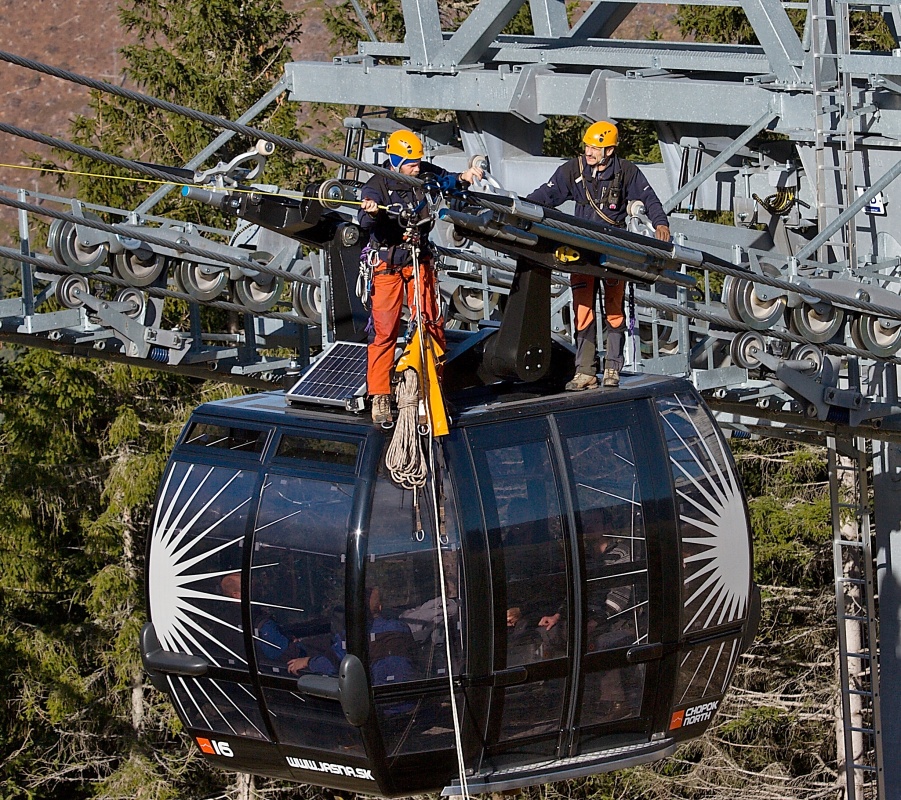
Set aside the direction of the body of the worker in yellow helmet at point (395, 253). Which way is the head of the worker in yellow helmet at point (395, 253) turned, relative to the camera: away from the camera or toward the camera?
toward the camera

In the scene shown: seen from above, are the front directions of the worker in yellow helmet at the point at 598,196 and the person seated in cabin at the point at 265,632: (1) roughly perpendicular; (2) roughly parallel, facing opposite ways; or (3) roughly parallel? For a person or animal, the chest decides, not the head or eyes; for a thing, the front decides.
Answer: roughly perpendicular

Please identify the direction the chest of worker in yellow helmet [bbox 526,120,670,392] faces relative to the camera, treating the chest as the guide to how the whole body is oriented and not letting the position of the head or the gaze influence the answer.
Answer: toward the camera

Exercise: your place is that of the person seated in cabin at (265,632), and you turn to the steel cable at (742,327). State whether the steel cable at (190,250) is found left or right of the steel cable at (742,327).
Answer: left

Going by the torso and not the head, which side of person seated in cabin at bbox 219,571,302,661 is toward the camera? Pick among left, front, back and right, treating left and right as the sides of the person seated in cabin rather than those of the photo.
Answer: right

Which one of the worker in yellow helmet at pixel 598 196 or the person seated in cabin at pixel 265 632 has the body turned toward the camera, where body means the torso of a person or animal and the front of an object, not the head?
the worker in yellow helmet

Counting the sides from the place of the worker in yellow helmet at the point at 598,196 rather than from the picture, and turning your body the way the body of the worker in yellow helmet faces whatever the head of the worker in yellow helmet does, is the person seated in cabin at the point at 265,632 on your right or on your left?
on your right
